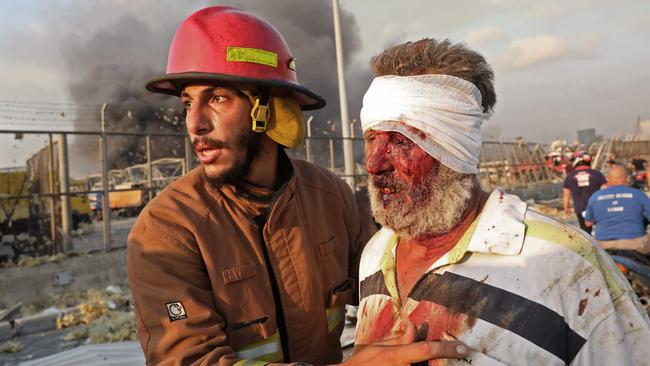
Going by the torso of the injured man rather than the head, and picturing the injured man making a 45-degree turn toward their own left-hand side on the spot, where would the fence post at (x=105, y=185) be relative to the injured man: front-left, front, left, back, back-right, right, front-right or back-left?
back-right

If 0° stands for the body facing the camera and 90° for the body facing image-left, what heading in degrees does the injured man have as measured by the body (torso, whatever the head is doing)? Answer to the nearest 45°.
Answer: approximately 45°

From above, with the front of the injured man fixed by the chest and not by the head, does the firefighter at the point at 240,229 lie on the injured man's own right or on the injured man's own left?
on the injured man's own right

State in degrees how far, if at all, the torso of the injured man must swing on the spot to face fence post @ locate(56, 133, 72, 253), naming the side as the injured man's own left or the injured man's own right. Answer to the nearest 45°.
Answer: approximately 90° to the injured man's own right

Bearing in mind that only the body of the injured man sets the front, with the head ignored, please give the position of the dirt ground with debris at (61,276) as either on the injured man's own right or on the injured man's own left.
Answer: on the injured man's own right

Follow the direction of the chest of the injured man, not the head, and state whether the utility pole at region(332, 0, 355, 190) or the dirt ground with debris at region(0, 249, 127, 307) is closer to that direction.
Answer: the dirt ground with debris

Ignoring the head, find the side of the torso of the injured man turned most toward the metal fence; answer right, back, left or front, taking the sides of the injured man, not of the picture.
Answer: right

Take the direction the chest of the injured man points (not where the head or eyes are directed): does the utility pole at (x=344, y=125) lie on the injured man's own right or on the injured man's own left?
on the injured man's own right
